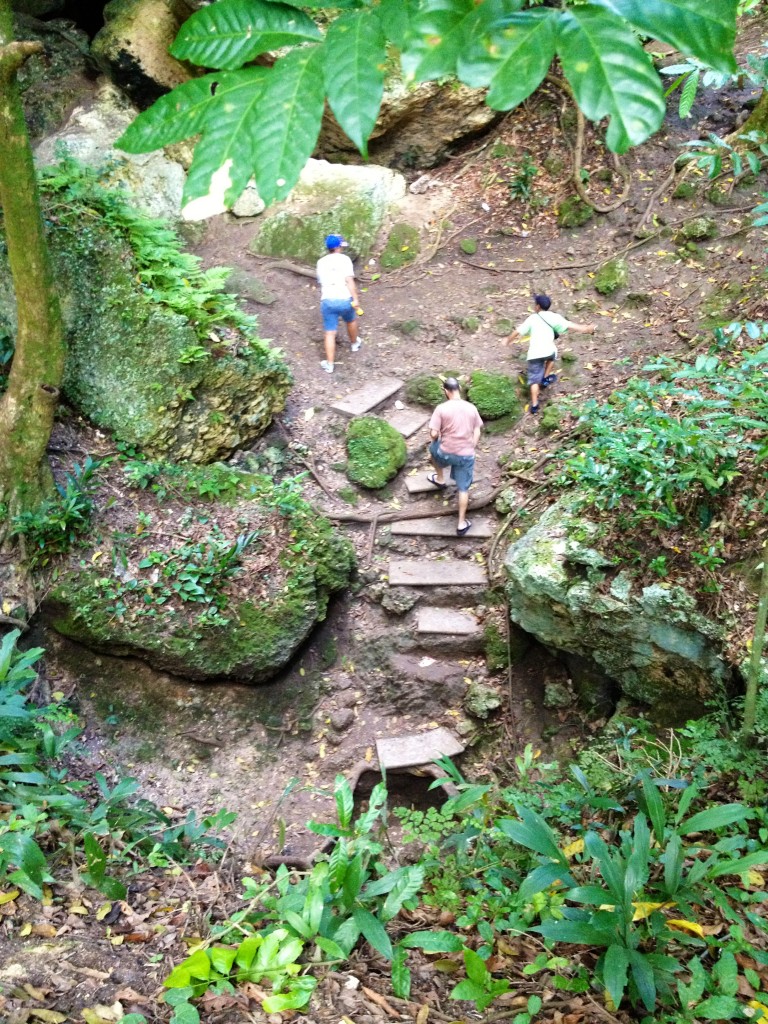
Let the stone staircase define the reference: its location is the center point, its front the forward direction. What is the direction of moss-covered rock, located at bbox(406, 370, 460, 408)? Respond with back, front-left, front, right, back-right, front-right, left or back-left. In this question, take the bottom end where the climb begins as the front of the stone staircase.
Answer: back

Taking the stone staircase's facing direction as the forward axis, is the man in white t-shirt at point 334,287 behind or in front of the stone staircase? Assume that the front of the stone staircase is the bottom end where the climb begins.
behind

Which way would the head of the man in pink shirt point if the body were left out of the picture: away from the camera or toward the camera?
away from the camera

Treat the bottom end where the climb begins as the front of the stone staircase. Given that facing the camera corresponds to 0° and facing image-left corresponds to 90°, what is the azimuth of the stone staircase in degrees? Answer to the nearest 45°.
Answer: approximately 0°

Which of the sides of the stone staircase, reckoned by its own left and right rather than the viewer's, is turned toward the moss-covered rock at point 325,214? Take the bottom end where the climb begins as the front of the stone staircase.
back

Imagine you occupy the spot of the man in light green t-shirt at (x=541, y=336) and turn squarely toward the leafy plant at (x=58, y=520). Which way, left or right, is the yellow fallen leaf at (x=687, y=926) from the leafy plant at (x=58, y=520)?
left

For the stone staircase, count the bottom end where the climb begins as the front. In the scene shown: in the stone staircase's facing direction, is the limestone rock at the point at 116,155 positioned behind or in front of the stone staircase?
behind

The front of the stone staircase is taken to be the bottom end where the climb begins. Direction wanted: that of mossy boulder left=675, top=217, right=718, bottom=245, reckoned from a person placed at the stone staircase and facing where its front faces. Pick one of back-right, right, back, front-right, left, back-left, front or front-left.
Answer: back-left

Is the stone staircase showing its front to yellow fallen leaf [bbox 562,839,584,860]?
yes
